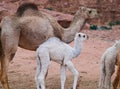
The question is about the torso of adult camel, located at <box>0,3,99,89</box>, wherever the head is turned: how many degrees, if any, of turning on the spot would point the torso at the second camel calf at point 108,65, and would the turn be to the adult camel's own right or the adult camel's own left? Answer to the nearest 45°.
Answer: approximately 45° to the adult camel's own right

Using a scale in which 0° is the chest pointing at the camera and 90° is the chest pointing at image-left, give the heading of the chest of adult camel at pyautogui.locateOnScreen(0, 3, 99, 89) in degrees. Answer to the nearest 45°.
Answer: approximately 270°

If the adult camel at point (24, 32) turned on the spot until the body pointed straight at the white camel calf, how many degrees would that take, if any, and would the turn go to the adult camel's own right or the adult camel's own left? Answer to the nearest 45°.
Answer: approximately 45° to the adult camel's own right

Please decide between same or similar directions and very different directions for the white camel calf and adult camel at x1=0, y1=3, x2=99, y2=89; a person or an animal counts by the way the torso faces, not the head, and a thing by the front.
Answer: same or similar directions

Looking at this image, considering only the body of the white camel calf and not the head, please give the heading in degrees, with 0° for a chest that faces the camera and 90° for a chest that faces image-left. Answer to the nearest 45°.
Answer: approximately 270°

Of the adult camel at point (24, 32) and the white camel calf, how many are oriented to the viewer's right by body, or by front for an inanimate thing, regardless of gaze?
2
